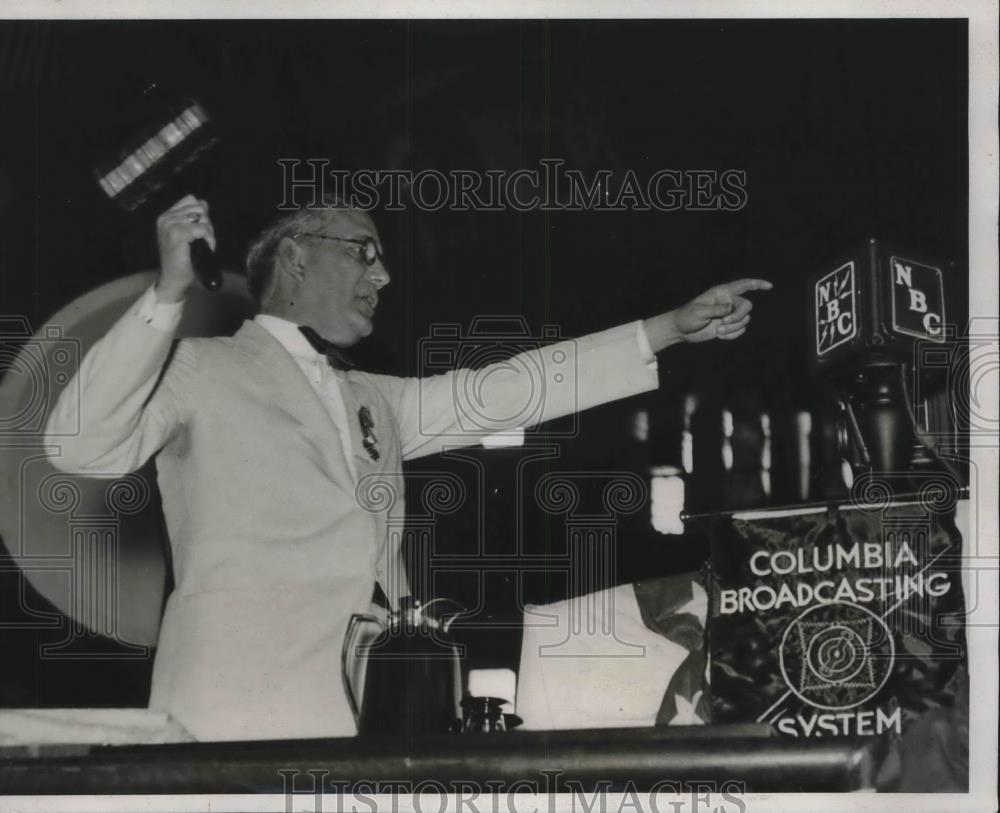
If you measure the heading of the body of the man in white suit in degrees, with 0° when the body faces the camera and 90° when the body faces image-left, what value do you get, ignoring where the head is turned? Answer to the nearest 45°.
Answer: approximately 315°

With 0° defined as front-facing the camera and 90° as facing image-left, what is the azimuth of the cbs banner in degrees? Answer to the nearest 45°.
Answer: approximately 0°

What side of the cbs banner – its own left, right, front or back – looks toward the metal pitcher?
right

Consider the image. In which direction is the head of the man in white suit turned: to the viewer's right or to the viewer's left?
to the viewer's right
